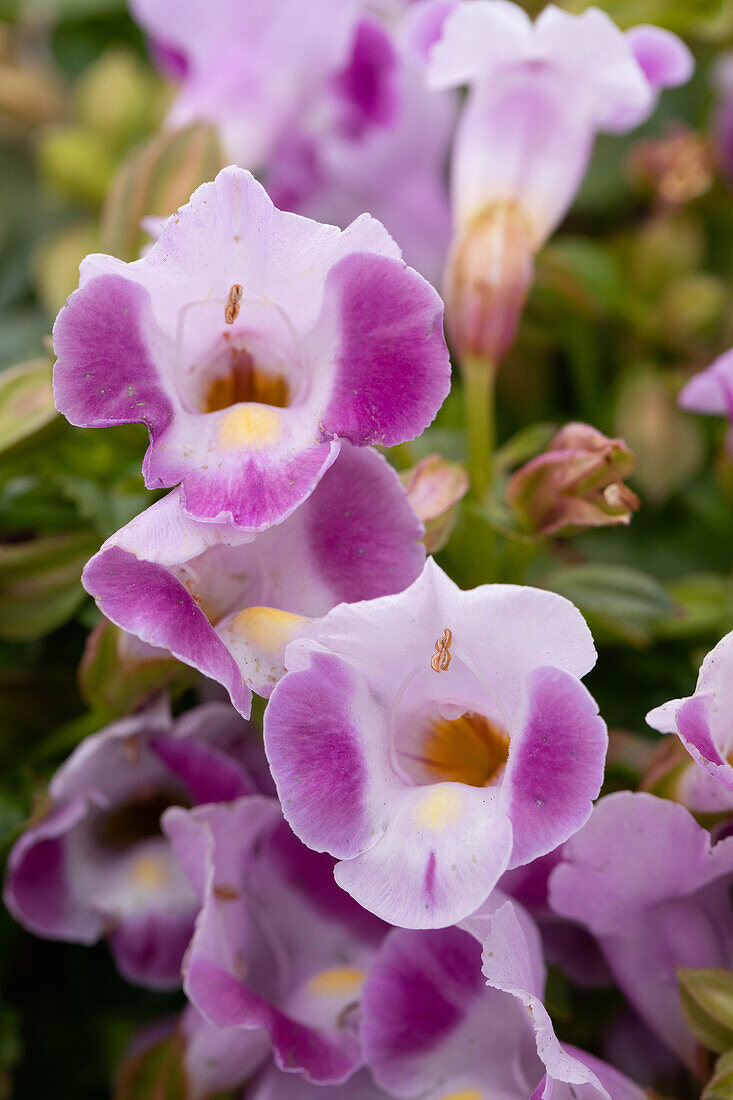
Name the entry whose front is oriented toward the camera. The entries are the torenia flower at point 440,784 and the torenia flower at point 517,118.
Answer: the torenia flower at point 440,784

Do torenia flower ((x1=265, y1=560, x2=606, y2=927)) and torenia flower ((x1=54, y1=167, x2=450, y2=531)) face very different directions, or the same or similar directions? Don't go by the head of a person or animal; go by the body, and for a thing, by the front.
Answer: same or similar directions

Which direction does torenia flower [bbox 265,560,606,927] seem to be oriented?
toward the camera

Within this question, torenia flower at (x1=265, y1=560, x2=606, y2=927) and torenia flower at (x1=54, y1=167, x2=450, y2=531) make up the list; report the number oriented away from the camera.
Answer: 0

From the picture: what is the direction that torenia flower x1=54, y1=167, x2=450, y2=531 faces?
toward the camera
